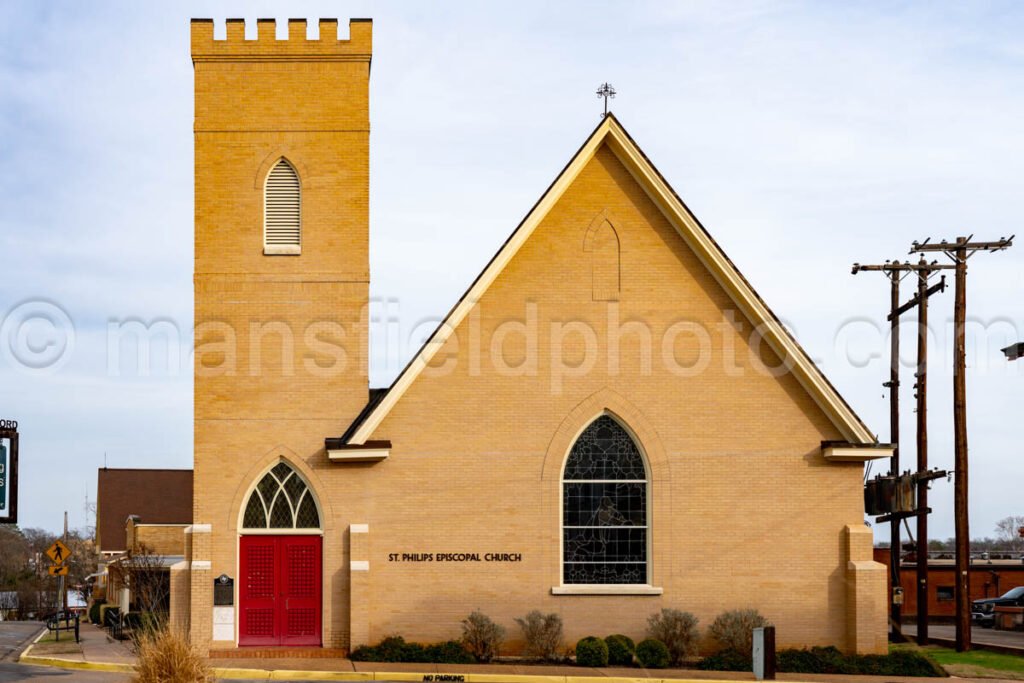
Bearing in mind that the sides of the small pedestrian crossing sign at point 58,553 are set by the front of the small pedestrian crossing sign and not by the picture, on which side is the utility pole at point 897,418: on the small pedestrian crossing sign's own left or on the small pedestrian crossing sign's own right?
on the small pedestrian crossing sign's own left

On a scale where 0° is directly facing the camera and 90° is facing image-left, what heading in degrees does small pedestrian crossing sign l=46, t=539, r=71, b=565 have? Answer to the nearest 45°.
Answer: approximately 0°

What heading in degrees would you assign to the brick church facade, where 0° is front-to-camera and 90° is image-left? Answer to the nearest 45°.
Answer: approximately 0°

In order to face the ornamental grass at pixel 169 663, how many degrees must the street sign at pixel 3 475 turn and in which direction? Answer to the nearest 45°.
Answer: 0° — it already faces it
